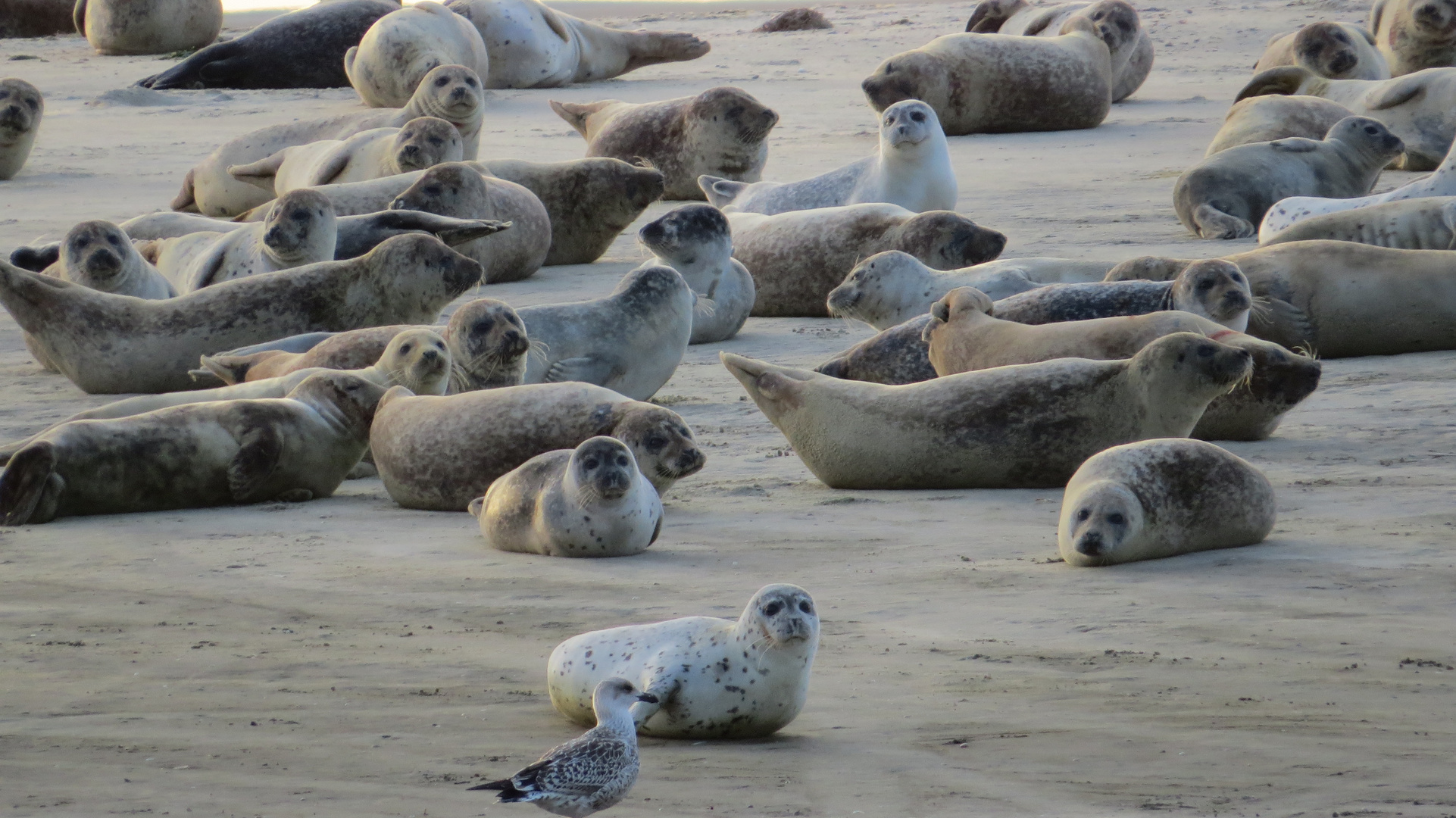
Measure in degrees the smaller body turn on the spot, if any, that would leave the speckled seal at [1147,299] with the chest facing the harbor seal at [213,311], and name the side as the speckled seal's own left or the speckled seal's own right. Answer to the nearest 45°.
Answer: approximately 180°

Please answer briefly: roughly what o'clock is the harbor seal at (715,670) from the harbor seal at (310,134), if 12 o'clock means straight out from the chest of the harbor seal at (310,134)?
the harbor seal at (715,670) is roughly at 3 o'clock from the harbor seal at (310,134).

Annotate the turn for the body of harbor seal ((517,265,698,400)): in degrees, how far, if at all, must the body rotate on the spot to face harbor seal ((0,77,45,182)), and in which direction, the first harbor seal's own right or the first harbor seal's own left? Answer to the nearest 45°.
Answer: approximately 135° to the first harbor seal's own left

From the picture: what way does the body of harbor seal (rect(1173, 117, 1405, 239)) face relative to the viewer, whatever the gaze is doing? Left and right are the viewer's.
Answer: facing to the right of the viewer

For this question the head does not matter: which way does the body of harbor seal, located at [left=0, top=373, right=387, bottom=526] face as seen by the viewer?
to the viewer's right

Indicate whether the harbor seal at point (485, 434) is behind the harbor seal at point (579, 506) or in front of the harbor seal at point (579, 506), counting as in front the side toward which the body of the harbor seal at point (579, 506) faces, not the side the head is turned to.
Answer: behind

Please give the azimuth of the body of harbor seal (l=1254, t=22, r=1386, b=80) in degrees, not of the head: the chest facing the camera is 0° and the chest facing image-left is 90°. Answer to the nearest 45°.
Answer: approximately 0°

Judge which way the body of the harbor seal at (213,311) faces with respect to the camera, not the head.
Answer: to the viewer's right

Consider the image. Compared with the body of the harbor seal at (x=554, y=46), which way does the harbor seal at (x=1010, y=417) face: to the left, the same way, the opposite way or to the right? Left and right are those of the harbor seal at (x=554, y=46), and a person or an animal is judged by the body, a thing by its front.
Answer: the opposite way

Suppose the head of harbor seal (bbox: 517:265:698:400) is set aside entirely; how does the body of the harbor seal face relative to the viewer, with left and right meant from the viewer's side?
facing to the right of the viewer

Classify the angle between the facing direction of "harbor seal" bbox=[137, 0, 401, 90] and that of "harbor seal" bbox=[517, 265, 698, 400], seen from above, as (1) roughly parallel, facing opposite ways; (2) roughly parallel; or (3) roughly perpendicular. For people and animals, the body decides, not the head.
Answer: roughly parallel

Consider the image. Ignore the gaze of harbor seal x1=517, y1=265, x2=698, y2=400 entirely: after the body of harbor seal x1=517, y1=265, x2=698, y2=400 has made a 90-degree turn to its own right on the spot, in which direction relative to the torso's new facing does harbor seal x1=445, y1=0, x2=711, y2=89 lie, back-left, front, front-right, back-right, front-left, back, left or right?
back

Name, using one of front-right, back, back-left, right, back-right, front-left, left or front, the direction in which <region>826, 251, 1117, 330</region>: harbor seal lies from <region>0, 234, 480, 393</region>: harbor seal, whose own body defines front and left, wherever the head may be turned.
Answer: front

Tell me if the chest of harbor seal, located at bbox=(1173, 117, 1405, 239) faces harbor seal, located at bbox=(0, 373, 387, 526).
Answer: no

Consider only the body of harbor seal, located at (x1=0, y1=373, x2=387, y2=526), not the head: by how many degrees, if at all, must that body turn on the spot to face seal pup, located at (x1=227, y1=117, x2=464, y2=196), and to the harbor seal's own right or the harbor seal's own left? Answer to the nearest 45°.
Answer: approximately 90° to the harbor seal's own left

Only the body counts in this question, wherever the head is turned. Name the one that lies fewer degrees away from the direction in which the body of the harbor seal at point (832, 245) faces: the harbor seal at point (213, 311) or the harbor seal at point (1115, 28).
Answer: the harbor seal at point (1115, 28)

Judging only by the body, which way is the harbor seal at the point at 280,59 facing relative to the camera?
to the viewer's right

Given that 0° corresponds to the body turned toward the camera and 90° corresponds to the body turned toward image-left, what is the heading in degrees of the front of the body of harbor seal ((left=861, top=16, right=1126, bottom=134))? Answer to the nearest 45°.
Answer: approximately 90°

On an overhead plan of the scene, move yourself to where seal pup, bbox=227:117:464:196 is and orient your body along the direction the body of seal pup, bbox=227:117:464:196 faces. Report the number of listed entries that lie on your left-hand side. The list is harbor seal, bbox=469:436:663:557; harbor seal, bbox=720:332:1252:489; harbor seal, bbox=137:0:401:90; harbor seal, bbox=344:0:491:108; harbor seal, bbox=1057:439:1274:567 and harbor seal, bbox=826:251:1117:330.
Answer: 2

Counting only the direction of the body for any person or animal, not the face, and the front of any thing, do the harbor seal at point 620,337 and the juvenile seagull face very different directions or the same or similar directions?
same or similar directions

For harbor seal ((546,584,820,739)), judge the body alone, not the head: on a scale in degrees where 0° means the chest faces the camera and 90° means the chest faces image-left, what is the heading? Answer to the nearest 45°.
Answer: approximately 315°

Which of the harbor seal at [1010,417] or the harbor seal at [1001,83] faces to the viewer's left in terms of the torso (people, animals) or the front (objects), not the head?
the harbor seal at [1001,83]

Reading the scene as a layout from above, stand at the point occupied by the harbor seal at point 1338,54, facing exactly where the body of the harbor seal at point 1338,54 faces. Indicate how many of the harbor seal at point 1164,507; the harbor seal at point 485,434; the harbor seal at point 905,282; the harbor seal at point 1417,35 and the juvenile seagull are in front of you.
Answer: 4

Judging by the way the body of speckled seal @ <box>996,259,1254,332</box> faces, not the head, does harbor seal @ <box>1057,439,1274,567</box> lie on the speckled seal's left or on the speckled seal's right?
on the speckled seal's right

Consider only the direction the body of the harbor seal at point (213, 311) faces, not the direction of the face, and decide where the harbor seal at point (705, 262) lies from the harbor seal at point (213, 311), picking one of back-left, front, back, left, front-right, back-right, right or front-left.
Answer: front
